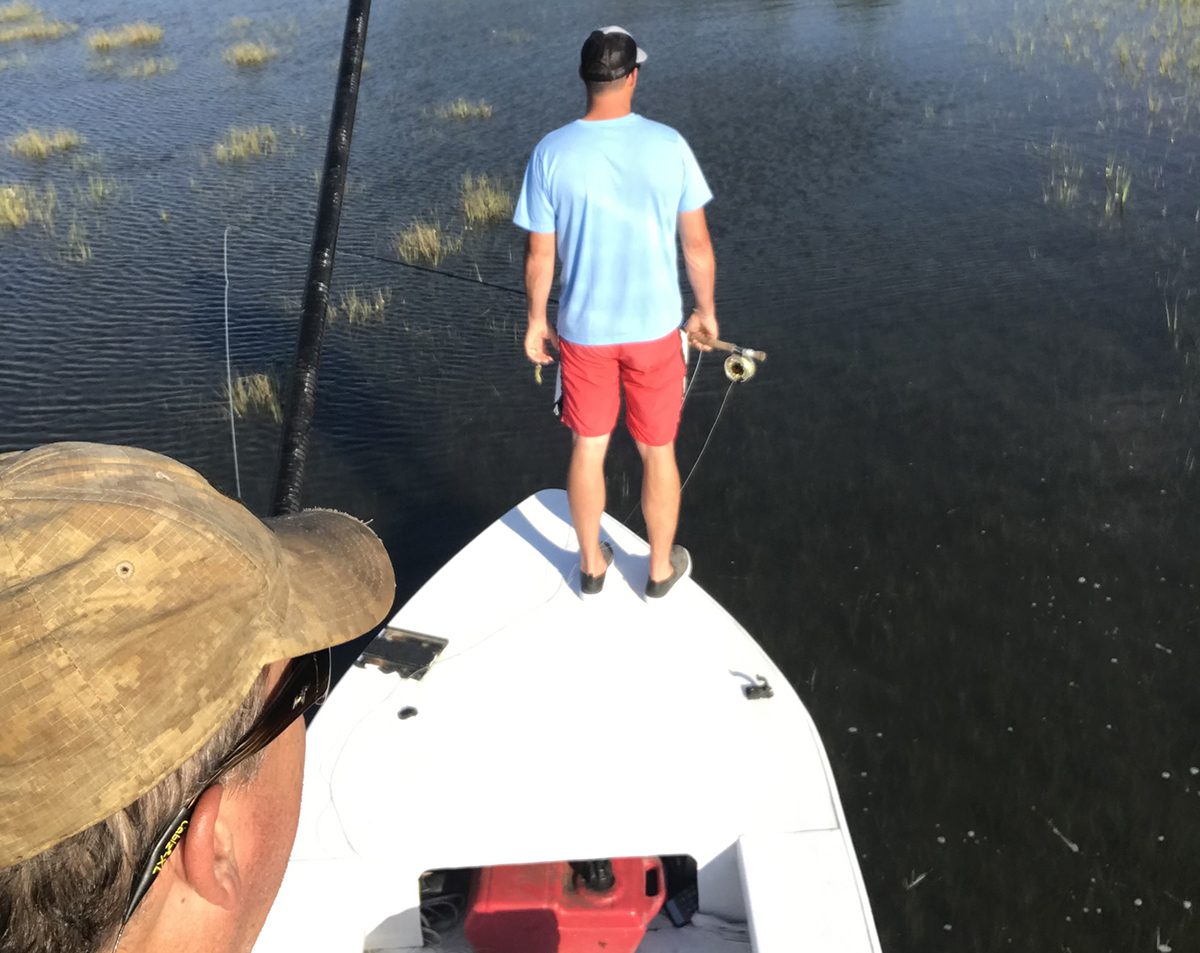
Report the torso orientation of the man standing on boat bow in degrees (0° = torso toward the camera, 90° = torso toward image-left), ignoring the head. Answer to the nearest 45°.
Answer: approximately 180°

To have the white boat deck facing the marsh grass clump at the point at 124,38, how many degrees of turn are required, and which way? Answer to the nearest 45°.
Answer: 0° — it already faces it

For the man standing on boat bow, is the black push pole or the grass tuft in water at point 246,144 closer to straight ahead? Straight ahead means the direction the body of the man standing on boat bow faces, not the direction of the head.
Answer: the grass tuft in water

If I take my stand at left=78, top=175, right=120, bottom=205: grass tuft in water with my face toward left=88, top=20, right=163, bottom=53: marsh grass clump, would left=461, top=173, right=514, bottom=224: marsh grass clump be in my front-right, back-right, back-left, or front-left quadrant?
back-right

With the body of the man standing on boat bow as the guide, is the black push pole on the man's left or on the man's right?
on the man's left

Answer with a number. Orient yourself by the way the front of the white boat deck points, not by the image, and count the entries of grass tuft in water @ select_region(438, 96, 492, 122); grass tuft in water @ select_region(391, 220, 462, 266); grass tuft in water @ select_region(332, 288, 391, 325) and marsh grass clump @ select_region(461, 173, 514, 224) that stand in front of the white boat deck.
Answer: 4

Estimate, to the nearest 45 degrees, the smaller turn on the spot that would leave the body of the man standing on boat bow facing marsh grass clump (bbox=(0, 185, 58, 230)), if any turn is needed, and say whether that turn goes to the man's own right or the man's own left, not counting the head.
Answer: approximately 45° to the man's own left

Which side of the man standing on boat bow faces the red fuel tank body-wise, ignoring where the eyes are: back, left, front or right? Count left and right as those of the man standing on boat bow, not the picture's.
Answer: back

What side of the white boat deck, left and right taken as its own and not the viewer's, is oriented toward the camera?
back
